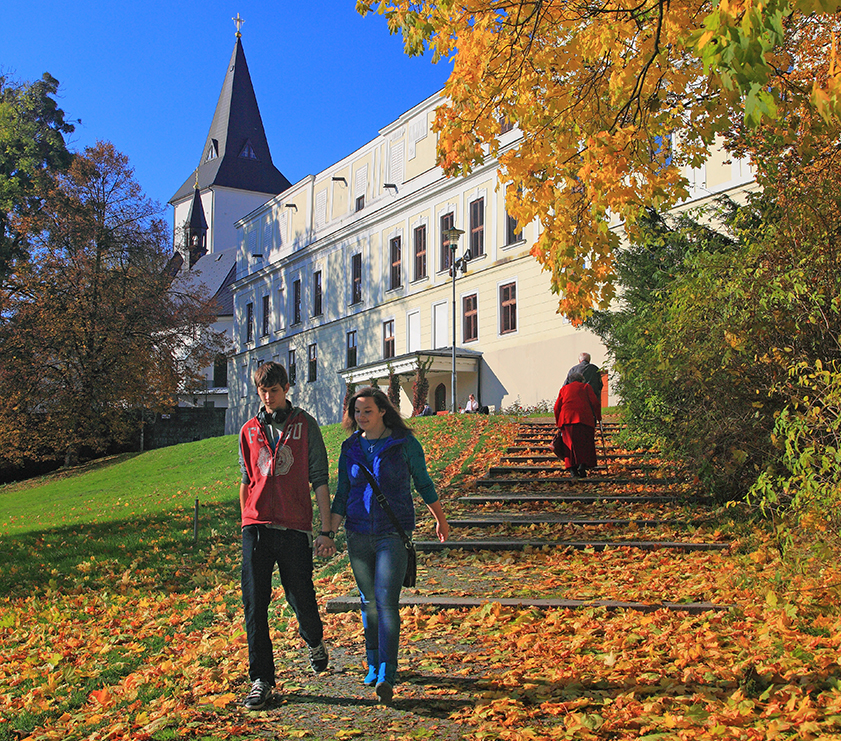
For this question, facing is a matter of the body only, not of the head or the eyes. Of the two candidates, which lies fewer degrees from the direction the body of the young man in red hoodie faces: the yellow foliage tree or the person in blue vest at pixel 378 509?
the person in blue vest

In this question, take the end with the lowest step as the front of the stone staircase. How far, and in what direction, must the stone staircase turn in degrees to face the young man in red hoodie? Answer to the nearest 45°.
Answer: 0° — it already faces them

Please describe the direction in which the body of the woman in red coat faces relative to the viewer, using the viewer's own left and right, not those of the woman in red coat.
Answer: facing away from the viewer

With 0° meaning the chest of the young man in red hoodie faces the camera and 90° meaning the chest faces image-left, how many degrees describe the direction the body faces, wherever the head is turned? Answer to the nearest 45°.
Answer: approximately 0°

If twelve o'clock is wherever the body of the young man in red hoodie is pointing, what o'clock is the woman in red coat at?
The woman in red coat is roughly at 7 o'clock from the young man in red hoodie.

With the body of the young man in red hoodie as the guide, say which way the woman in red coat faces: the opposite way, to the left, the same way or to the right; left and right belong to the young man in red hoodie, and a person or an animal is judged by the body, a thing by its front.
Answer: the opposite way

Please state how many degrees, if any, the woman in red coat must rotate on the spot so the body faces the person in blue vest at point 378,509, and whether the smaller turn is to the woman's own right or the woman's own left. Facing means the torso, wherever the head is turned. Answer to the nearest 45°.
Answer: approximately 180°
